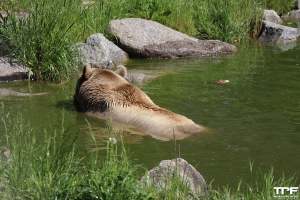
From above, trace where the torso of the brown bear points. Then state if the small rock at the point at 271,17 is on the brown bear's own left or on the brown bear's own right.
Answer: on the brown bear's own right

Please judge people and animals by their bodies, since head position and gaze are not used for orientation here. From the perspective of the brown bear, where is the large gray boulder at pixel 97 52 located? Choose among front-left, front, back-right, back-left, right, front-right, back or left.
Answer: front-right

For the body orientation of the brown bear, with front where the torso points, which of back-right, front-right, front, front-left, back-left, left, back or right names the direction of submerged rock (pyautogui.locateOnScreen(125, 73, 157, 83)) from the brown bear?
front-right

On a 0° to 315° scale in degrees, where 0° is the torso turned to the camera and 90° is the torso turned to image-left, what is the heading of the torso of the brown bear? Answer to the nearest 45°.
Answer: approximately 135°

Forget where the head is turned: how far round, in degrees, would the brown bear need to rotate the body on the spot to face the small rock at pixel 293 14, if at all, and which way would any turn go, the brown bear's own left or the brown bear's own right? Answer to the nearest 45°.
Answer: approximately 90° to the brown bear's own right

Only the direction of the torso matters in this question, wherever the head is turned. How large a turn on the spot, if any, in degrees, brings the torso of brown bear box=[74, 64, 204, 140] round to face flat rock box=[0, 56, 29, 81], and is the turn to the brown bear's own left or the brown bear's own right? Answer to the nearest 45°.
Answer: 0° — it already faces it

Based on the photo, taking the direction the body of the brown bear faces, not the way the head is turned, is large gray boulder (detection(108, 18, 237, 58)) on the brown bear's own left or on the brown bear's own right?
on the brown bear's own right

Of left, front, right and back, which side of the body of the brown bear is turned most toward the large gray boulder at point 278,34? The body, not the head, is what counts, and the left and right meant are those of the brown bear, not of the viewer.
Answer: right

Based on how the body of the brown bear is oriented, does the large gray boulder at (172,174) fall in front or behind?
behind
